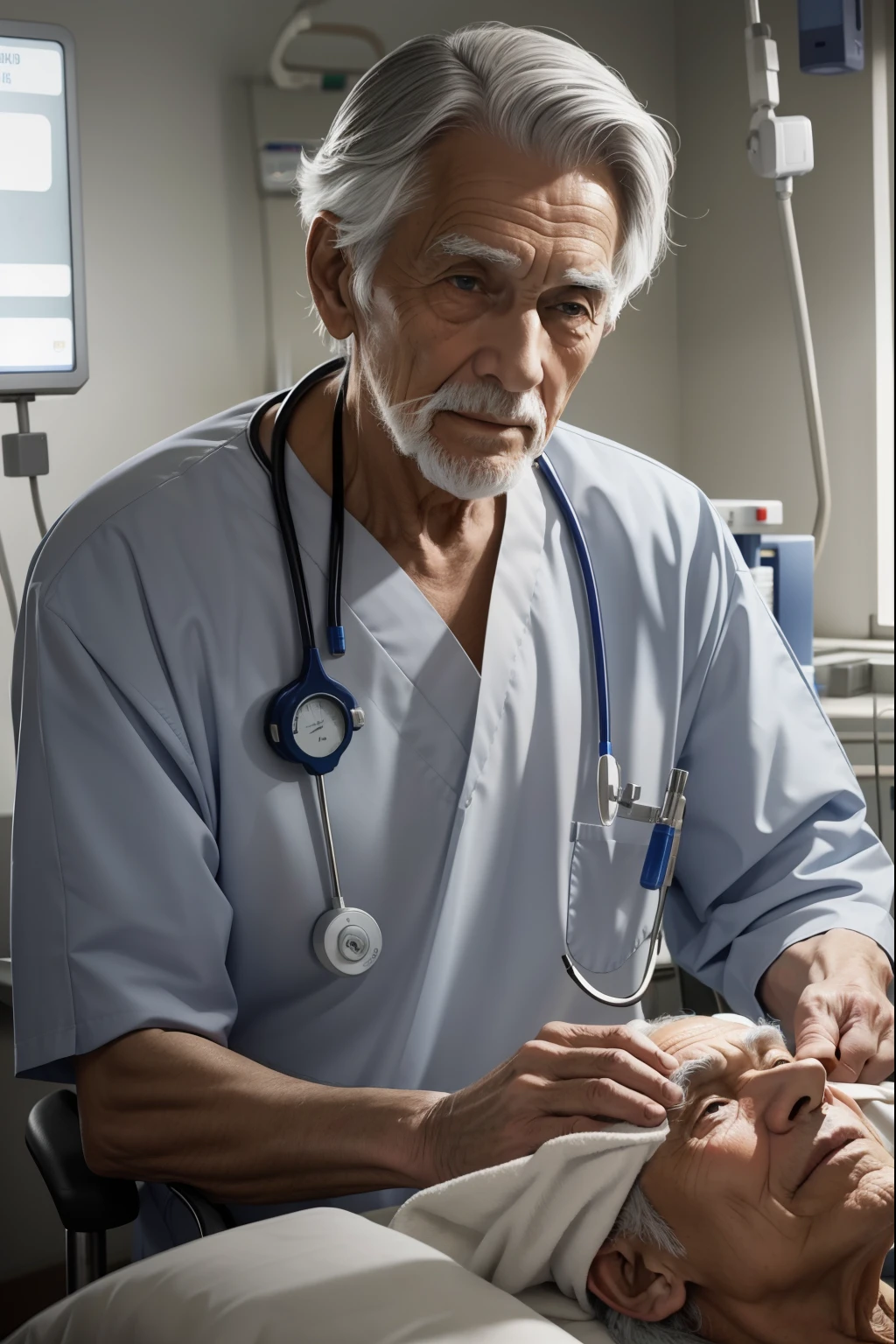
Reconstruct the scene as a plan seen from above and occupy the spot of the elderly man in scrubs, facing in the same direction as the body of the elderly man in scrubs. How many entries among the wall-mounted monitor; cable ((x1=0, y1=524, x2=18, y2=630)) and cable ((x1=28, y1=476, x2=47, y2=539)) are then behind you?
3

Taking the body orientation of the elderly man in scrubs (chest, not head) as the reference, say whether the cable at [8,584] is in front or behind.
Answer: behind

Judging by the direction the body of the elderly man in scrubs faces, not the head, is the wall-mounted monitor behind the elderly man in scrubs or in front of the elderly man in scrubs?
behind

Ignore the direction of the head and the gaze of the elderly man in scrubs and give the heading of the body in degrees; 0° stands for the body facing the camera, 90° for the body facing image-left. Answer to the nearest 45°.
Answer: approximately 315°

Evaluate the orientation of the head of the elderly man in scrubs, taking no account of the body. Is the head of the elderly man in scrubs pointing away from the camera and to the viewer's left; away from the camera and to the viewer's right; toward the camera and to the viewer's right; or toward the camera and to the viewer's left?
toward the camera and to the viewer's right
